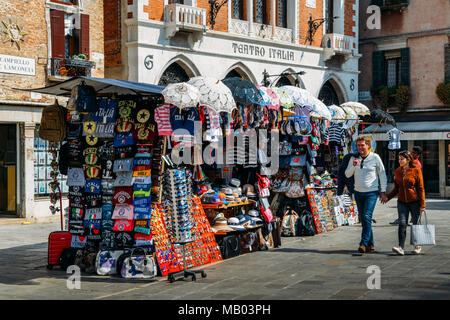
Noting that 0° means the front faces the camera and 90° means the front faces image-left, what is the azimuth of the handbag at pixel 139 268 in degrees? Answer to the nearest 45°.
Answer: approximately 0°

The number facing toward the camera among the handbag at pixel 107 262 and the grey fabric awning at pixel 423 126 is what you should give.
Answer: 2

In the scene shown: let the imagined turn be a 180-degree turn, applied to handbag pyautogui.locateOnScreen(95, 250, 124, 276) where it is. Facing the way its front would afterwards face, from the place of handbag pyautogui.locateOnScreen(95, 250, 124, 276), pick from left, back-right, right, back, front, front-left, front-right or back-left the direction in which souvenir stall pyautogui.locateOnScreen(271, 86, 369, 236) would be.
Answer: front-right

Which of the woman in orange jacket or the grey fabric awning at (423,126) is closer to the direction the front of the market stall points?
the woman in orange jacket

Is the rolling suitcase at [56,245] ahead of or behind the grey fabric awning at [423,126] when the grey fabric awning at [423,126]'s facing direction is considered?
ahead

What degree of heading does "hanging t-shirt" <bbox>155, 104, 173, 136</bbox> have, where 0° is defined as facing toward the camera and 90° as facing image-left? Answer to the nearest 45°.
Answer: approximately 315°

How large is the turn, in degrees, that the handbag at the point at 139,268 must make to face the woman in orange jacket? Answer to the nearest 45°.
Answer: approximately 90° to its left

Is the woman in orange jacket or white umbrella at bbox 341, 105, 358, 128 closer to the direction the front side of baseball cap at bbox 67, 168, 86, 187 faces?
the woman in orange jacket

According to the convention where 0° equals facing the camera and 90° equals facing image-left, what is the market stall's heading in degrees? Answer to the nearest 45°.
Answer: approximately 315°

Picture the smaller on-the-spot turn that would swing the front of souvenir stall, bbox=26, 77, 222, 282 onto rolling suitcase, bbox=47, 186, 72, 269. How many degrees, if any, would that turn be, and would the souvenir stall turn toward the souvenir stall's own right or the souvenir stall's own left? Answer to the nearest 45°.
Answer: approximately 135° to the souvenir stall's own right
